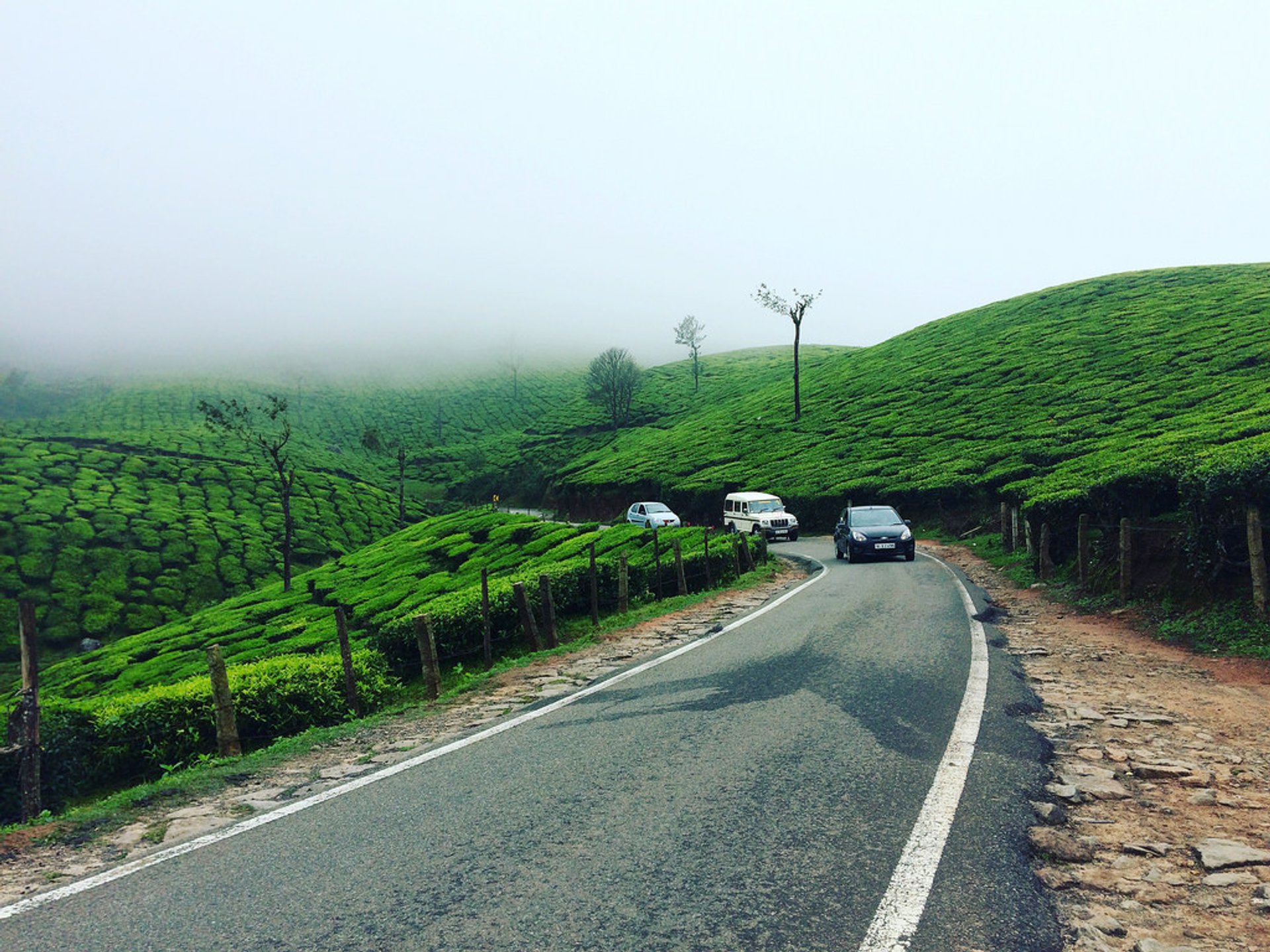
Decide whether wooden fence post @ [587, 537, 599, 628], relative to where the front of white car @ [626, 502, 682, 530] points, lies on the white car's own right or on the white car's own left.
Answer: on the white car's own right

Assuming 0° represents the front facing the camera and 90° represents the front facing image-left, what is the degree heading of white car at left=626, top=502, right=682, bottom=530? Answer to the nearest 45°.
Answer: approximately 315°

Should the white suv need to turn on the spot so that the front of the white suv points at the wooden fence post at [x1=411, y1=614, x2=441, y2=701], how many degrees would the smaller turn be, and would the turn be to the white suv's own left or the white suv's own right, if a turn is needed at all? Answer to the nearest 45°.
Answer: approximately 45° to the white suv's own right

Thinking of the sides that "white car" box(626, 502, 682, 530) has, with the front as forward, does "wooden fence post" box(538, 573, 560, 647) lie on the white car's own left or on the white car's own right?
on the white car's own right

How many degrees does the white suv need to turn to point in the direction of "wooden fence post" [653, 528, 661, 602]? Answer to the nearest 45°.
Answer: approximately 45° to its right

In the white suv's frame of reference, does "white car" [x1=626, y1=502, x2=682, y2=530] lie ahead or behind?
behind
